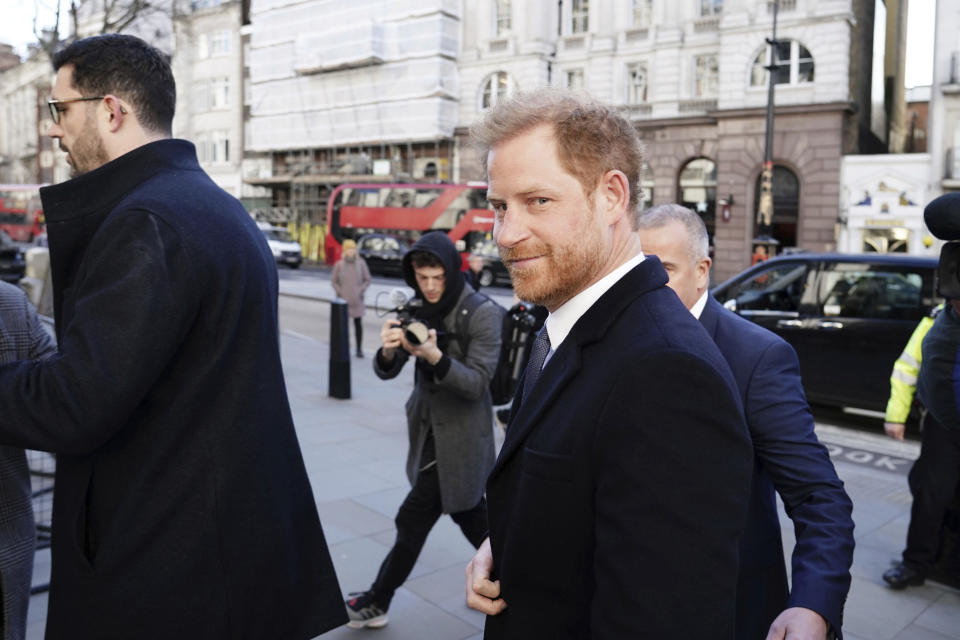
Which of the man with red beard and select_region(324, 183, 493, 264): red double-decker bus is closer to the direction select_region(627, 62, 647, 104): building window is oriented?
the man with red beard

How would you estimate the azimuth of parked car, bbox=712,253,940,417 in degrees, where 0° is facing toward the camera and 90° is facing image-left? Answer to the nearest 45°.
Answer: approximately 90°

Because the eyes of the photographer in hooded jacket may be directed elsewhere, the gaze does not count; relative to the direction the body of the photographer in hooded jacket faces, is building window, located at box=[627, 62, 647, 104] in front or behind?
behind

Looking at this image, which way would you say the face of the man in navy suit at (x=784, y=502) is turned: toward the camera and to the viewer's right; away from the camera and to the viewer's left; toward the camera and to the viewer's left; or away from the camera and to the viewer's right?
toward the camera and to the viewer's left

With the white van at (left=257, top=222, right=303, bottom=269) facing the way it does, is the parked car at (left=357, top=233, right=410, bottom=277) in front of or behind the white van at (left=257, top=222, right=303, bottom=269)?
in front

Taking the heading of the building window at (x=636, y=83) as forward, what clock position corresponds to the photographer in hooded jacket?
The photographer in hooded jacket is roughly at 12 o'clock from the building window.

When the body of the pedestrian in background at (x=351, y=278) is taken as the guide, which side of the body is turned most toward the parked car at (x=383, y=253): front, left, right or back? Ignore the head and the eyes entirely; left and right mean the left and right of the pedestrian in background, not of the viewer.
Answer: back

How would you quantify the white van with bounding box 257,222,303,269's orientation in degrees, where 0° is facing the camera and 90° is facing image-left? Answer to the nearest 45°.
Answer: approximately 315°

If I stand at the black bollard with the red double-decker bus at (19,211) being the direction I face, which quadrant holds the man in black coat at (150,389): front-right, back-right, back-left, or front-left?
back-left
